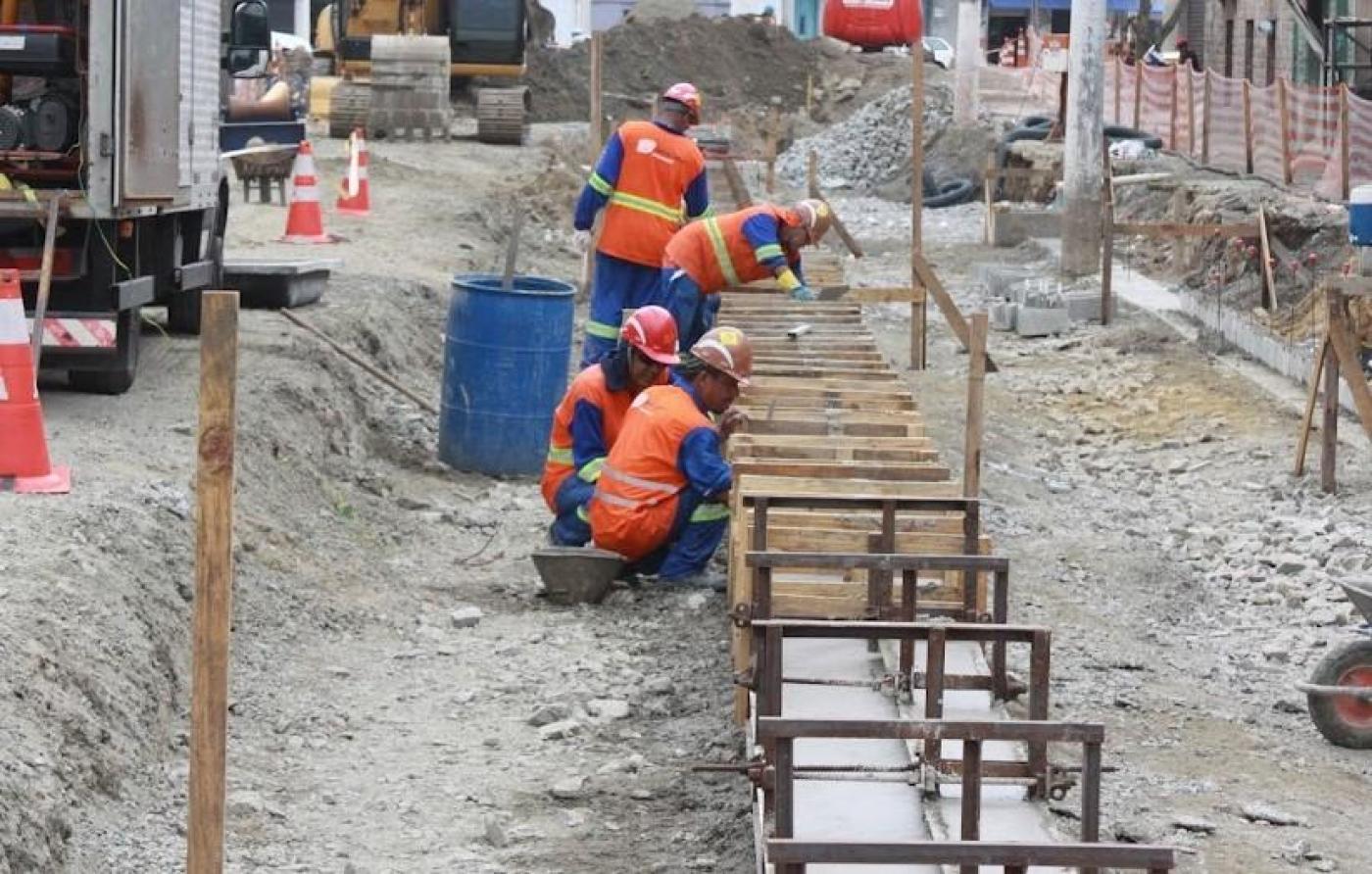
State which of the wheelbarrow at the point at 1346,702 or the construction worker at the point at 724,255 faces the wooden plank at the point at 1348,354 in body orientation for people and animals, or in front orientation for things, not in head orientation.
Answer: the construction worker

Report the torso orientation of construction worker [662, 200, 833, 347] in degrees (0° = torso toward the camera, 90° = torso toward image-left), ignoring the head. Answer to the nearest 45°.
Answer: approximately 270°

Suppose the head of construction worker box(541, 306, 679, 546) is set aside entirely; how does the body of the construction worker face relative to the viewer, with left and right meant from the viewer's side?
facing to the right of the viewer

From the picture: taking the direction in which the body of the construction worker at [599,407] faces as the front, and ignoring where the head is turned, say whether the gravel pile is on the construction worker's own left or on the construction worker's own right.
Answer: on the construction worker's own left

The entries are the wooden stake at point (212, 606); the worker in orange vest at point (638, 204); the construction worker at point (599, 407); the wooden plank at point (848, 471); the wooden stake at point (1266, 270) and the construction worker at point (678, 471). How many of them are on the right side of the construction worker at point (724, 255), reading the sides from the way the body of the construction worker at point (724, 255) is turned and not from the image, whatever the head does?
4

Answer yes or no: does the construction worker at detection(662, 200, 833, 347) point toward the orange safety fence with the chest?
no

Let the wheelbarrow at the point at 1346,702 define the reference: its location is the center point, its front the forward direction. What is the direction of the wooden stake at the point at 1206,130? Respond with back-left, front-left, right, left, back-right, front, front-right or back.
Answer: right

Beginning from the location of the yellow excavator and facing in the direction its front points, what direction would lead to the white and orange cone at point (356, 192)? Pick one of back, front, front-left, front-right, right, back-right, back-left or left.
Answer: front

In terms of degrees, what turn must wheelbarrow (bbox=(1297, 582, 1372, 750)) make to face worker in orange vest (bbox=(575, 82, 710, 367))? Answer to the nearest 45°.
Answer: approximately 45° to its right

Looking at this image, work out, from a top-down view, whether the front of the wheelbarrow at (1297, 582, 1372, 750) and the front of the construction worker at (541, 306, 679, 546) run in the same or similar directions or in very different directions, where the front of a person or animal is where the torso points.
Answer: very different directions

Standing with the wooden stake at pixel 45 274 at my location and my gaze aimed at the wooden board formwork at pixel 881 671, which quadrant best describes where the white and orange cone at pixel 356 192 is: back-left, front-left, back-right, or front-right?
back-left

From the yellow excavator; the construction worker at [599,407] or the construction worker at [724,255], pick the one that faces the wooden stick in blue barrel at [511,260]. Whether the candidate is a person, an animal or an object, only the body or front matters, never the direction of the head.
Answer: the yellow excavator

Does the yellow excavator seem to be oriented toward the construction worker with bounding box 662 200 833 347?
yes
